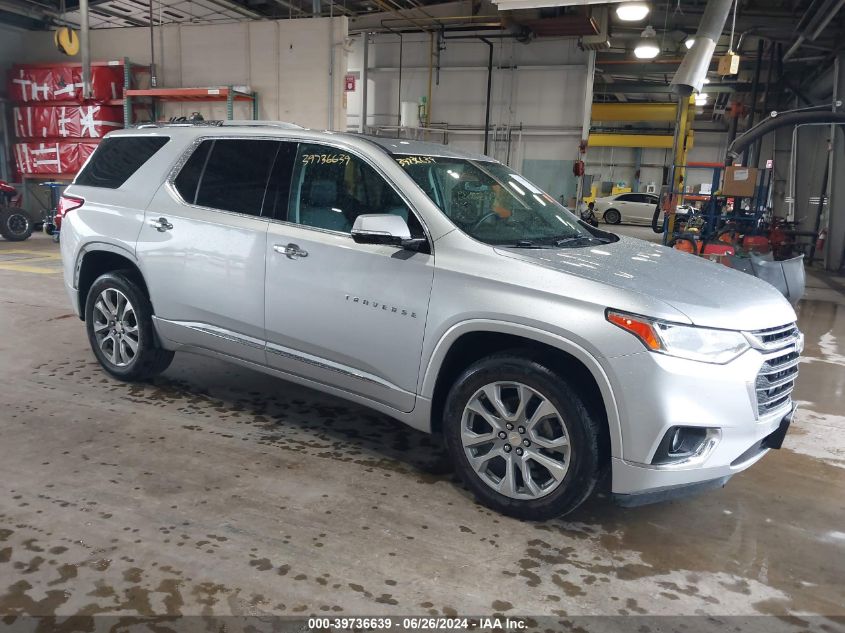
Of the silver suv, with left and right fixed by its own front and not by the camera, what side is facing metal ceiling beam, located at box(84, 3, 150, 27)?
back

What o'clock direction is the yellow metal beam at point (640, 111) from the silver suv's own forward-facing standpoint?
The yellow metal beam is roughly at 8 o'clock from the silver suv.

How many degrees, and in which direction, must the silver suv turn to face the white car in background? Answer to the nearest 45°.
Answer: approximately 135° to its left

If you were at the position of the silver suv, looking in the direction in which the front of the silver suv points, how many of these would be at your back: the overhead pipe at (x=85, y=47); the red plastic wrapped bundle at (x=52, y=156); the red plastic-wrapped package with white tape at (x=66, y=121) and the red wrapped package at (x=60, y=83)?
4

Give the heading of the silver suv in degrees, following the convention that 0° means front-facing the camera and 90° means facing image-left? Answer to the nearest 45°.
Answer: approximately 315°

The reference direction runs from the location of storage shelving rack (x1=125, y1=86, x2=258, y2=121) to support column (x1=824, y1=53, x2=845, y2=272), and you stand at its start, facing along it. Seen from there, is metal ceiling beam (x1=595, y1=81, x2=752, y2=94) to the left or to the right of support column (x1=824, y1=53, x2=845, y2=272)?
left

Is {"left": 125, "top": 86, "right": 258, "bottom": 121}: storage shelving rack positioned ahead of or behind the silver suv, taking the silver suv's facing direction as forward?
behind

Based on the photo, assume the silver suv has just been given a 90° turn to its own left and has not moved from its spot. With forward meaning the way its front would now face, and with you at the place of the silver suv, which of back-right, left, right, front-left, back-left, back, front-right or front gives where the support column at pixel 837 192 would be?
front

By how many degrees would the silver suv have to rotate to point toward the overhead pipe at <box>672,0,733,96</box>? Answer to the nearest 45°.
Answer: approximately 90° to its left

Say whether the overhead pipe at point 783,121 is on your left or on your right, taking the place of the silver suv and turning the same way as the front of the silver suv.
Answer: on your left
